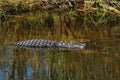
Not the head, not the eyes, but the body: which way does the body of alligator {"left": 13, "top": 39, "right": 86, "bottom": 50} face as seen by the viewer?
to the viewer's right
